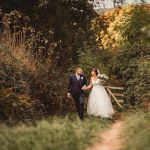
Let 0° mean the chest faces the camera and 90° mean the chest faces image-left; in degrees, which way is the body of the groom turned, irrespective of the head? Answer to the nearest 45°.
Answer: approximately 0°
